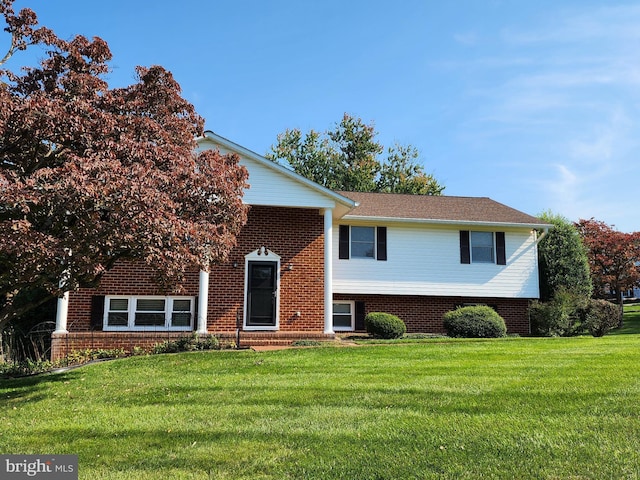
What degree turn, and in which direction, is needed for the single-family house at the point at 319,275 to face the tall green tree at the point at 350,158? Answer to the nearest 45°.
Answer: approximately 180°

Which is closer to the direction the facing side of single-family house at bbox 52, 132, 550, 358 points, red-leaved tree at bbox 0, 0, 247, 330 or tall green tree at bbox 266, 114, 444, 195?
the red-leaved tree

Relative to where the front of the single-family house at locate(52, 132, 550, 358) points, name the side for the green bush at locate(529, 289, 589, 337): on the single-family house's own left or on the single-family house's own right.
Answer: on the single-family house's own left

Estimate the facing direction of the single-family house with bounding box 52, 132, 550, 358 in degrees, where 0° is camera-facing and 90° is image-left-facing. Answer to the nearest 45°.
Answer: approximately 0°

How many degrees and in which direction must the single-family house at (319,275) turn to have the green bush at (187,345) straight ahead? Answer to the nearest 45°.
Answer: approximately 45° to its right

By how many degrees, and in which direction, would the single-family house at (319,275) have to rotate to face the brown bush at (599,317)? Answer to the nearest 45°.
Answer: approximately 90° to its left

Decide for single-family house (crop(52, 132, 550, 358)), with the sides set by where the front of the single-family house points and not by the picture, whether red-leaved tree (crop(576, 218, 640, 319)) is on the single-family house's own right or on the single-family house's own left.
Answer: on the single-family house's own left
